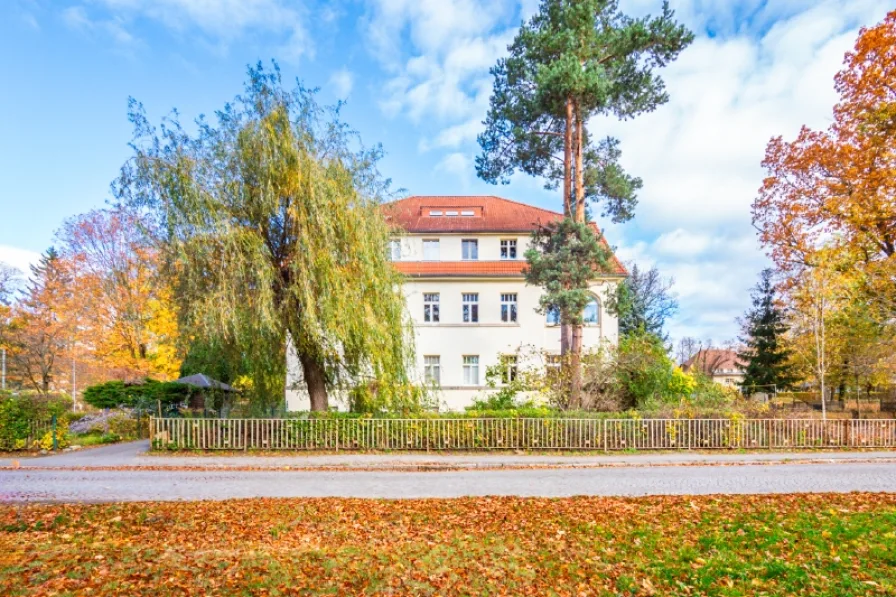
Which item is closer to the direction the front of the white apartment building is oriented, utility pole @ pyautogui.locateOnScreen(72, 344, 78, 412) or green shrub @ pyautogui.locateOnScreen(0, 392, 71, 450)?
the green shrub

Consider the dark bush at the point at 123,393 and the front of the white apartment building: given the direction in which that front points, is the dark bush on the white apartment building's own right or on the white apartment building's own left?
on the white apartment building's own right

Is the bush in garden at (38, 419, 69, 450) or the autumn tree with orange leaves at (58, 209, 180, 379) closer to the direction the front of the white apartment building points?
the bush in garden

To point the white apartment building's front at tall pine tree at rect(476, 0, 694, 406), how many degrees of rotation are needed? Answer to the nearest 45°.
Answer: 0° — it already faces it

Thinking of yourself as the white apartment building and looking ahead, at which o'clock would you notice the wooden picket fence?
The wooden picket fence is roughly at 12 o'clock from the white apartment building.

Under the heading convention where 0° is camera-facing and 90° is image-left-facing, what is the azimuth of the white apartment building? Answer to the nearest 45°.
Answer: approximately 0°

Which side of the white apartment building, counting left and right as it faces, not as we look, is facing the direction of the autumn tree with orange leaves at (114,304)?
right

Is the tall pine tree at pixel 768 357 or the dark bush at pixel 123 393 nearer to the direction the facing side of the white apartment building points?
the dark bush
